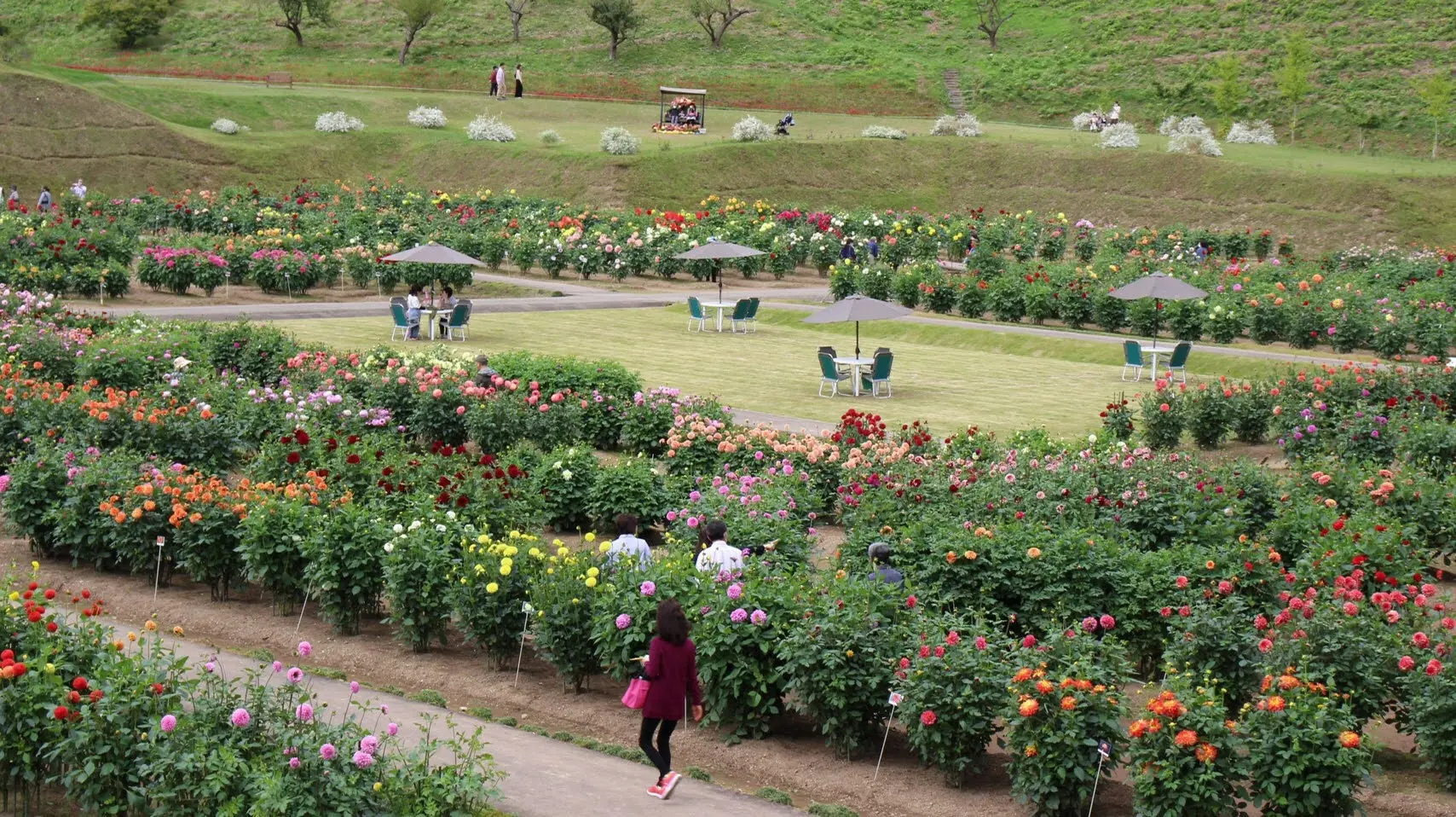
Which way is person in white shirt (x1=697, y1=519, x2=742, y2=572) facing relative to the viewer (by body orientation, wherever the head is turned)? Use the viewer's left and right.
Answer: facing away from the viewer

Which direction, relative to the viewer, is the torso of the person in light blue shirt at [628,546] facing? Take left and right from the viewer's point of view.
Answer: facing away from the viewer

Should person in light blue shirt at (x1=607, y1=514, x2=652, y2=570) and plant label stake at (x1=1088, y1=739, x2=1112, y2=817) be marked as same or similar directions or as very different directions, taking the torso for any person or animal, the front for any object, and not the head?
very different directions

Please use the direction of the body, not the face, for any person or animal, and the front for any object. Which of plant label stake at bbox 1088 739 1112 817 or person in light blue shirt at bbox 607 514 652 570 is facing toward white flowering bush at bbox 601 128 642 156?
the person in light blue shirt

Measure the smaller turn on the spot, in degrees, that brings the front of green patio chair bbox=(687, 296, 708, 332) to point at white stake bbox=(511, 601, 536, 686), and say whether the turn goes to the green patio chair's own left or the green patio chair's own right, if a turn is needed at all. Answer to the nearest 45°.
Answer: approximately 135° to the green patio chair's own right

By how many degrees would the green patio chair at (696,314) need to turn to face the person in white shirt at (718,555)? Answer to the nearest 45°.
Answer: approximately 135° to its right

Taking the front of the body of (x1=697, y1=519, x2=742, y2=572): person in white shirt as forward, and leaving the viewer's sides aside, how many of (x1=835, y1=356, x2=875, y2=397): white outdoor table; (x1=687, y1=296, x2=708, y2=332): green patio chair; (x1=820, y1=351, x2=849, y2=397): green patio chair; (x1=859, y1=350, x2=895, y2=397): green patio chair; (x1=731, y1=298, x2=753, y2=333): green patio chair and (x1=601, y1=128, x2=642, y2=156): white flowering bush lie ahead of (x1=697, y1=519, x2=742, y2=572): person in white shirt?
6

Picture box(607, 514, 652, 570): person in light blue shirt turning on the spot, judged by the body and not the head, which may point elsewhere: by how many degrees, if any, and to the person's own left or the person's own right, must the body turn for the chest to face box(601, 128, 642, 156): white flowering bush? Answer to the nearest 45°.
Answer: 0° — they already face it

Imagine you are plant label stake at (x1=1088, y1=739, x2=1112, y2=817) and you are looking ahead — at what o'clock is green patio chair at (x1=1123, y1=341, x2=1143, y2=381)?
The green patio chair is roughly at 6 o'clock from the plant label stake.

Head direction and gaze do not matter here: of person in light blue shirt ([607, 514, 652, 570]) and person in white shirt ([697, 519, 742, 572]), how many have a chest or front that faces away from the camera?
2

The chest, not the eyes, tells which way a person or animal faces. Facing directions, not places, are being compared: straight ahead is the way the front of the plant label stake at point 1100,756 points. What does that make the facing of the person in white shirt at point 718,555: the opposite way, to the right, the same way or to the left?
the opposite way

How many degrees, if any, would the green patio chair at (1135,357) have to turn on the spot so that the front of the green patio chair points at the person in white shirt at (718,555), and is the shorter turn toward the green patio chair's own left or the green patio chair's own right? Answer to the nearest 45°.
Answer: approximately 135° to the green patio chair's own right

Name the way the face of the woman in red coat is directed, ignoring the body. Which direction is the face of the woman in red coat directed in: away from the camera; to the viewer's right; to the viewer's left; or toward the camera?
away from the camera

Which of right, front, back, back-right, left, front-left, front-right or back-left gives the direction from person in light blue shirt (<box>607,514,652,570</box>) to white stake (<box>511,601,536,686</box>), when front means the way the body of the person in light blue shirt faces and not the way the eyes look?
left

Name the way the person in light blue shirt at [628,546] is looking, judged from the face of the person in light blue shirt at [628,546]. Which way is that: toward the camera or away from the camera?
away from the camera

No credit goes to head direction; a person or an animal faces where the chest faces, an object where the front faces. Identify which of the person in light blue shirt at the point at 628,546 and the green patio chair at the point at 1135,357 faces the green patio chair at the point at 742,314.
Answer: the person in light blue shirt

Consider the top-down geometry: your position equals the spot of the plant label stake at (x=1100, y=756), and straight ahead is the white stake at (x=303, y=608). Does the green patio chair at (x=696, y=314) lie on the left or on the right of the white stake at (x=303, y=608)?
right

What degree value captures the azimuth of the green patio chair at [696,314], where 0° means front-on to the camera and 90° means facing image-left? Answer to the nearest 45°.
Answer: approximately 225°
